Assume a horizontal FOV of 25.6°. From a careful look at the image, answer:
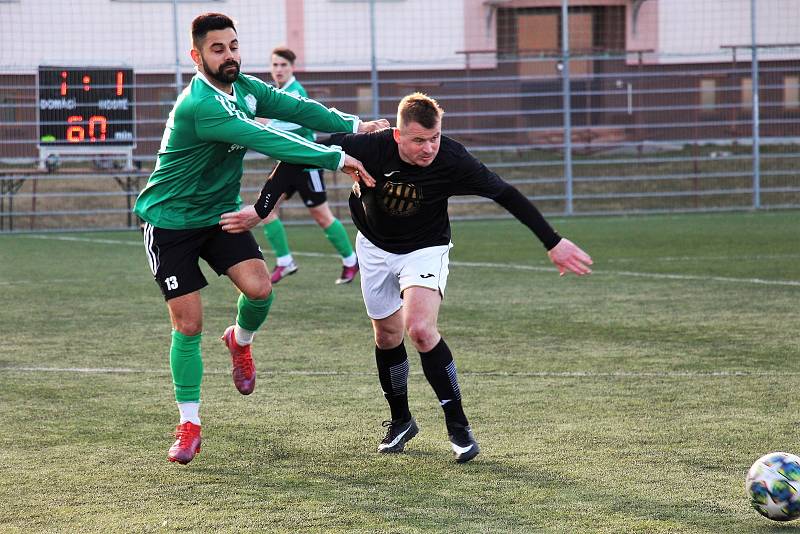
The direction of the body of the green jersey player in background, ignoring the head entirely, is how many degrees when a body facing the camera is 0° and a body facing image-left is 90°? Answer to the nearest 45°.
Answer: approximately 45°

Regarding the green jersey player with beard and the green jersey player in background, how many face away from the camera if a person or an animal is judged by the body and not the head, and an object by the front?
0

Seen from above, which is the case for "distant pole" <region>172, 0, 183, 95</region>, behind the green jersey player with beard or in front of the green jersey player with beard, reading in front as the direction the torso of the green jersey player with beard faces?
behind

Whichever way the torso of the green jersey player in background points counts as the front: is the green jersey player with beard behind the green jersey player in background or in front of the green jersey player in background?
in front

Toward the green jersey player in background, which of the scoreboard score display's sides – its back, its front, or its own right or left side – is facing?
front

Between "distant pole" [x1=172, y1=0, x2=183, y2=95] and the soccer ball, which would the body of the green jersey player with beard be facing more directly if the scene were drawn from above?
the soccer ball

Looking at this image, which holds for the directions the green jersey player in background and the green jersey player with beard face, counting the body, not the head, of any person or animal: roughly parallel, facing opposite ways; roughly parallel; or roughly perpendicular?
roughly perpendicular

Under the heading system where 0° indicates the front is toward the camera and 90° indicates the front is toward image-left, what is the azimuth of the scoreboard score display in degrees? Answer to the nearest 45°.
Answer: approximately 0°

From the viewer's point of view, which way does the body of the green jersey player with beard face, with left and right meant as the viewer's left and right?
facing the viewer and to the right of the viewer

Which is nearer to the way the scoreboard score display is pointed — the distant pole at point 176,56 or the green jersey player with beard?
the green jersey player with beard

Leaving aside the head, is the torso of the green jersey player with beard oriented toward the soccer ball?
yes

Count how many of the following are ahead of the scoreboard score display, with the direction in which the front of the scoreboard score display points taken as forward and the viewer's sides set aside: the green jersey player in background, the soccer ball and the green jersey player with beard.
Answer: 3

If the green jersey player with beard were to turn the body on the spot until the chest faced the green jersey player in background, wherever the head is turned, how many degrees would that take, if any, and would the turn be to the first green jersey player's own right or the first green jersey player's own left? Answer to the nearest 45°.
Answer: approximately 135° to the first green jersey player's own left

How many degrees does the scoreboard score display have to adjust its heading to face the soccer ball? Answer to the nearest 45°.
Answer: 0° — it already faces it

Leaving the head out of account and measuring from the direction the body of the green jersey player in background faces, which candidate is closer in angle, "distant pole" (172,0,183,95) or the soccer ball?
the soccer ball

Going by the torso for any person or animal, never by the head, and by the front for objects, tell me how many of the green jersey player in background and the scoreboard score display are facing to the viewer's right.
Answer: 0

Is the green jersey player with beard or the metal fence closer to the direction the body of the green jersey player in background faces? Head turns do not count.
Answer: the green jersey player with beard
